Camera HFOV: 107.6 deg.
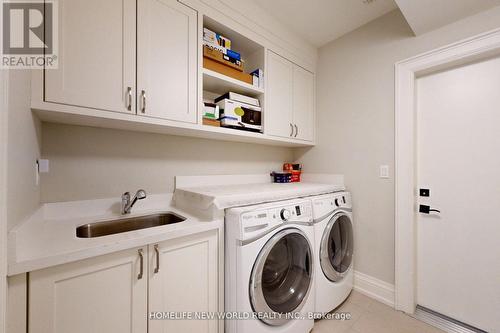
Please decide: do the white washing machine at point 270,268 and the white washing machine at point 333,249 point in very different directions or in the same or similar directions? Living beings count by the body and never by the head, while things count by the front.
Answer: same or similar directions

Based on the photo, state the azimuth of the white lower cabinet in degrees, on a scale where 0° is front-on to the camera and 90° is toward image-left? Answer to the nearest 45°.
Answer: approximately 315°

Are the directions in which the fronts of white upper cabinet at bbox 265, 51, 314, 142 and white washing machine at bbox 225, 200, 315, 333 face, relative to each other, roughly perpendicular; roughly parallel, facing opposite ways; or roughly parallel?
roughly parallel

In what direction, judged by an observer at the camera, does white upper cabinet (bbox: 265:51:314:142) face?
facing the viewer and to the right of the viewer

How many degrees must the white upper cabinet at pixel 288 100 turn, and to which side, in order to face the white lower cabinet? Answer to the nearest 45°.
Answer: approximately 90° to its right

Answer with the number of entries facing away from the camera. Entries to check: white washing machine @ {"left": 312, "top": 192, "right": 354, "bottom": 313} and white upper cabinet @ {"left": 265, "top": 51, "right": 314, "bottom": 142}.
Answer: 0

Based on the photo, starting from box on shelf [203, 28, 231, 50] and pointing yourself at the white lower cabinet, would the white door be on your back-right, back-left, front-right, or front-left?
back-left

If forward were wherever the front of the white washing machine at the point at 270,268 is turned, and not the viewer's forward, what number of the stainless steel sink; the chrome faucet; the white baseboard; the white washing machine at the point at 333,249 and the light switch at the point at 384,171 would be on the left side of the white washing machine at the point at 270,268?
3
